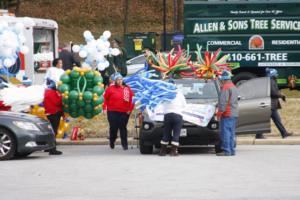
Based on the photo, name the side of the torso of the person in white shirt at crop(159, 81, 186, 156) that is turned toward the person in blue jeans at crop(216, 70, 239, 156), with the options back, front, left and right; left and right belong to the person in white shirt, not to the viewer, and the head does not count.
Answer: right

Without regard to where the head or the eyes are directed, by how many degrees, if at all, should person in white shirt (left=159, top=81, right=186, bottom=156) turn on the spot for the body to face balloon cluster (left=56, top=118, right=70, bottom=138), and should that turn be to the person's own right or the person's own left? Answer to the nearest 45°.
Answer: approximately 45° to the person's own left

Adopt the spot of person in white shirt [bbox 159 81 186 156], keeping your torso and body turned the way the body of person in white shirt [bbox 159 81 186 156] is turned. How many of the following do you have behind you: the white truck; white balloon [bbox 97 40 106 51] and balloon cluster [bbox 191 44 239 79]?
0

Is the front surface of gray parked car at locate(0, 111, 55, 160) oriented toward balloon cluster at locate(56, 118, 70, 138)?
no

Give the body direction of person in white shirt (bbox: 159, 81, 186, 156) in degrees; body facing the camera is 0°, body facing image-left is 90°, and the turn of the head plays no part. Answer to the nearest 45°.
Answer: approximately 180°

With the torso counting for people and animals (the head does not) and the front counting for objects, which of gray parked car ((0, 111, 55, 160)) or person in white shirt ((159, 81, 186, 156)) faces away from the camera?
the person in white shirt

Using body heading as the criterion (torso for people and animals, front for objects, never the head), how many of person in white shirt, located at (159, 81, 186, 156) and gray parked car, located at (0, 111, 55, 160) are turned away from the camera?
1

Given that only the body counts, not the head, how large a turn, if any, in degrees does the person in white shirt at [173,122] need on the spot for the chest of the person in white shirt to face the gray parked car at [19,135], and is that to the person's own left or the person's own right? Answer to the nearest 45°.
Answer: approximately 90° to the person's own left

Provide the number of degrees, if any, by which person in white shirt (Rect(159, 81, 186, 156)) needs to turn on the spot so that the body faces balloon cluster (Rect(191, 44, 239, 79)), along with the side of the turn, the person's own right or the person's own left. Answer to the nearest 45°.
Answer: approximately 45° to the person's own right

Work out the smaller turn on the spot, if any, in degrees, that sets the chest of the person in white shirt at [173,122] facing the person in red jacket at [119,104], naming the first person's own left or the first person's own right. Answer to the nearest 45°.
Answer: approximately 45° to the first person's own left
